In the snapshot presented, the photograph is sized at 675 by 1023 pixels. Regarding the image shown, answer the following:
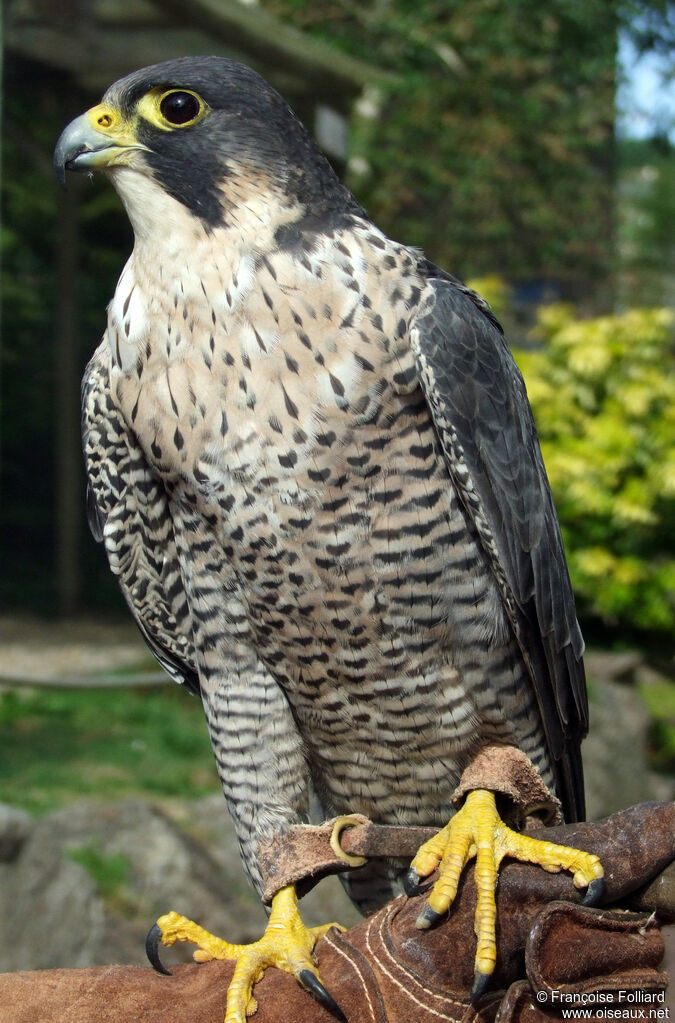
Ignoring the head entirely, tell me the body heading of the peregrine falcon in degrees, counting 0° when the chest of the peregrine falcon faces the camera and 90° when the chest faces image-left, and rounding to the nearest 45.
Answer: approximately 45°

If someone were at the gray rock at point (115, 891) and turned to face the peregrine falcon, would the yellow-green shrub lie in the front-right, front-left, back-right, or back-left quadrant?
back-left

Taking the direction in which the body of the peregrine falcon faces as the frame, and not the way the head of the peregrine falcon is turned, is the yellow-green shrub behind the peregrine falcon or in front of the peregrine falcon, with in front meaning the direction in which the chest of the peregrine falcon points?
behind

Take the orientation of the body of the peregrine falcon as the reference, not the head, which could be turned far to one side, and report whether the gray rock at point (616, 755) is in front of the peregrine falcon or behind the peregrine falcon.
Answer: behind

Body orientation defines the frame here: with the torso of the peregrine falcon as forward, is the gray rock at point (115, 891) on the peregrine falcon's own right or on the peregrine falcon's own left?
on the peregrine falcon's own right
